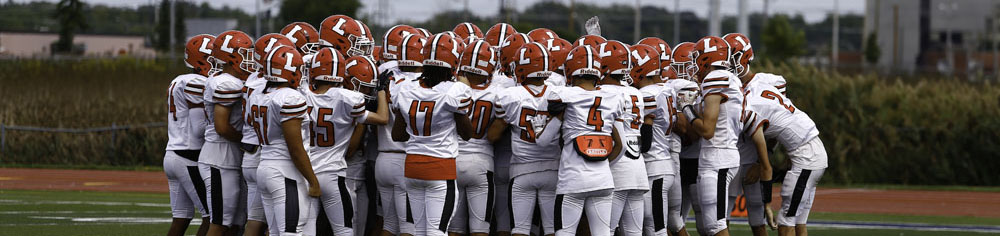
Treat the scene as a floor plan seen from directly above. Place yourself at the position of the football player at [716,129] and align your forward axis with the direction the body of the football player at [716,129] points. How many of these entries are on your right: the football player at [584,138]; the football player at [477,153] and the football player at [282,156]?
0

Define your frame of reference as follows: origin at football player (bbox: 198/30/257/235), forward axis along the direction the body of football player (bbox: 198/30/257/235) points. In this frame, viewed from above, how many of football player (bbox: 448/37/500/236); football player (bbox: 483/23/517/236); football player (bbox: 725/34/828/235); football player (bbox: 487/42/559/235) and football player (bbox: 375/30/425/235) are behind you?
0

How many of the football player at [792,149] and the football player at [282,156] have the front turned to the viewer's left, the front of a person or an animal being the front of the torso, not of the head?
1

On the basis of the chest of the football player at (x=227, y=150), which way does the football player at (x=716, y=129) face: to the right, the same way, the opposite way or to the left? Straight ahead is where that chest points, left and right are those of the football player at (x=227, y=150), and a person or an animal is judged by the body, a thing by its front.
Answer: the opposite way

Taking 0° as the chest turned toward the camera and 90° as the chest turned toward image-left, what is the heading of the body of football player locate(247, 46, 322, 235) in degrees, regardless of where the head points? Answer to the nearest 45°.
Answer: approximately 225°

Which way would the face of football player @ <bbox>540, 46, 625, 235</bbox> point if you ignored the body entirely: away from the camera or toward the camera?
away from the camera

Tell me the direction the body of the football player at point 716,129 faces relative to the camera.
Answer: to the viewer's left

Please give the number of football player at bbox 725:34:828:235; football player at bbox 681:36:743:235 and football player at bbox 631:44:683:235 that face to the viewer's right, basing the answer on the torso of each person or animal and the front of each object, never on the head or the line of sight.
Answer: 0

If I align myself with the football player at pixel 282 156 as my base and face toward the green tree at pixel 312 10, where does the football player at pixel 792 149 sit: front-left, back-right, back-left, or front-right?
front-right

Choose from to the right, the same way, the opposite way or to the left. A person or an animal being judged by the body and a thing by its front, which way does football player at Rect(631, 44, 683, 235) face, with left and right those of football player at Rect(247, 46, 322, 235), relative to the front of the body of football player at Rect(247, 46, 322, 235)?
to the left

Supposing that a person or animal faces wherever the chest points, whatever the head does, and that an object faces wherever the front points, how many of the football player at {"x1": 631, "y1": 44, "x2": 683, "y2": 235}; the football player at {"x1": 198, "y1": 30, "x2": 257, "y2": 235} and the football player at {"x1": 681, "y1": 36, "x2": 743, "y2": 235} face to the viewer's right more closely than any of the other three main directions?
1

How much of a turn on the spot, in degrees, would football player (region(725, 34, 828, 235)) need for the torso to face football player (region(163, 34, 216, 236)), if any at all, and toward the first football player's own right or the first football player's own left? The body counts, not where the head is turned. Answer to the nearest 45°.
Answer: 0° — they already face them

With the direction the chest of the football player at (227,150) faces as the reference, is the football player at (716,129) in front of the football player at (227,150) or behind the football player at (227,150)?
in front

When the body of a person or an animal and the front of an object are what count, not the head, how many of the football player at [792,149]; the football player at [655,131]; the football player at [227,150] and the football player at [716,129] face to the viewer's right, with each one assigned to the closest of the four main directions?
1

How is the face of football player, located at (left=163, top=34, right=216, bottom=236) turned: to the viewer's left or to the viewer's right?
to the viewer's right

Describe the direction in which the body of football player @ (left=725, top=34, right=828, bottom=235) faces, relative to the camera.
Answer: to the viewer's left

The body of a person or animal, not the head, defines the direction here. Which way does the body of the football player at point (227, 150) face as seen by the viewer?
to the viewer's right

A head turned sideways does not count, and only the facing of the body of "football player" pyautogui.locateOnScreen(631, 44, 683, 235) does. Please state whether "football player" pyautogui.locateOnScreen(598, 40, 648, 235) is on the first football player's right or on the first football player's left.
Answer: on the first football player's left
